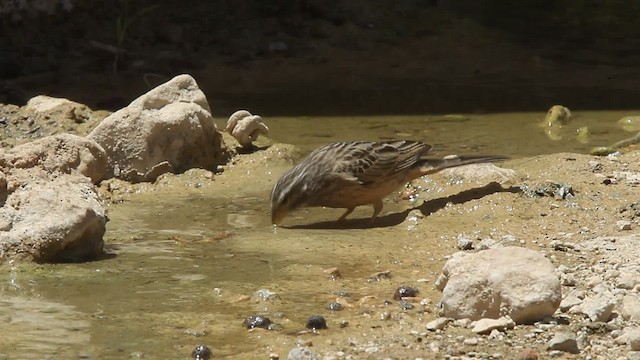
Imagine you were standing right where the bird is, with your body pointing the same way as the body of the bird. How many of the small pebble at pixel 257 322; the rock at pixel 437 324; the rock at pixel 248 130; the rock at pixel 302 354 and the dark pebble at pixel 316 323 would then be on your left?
4

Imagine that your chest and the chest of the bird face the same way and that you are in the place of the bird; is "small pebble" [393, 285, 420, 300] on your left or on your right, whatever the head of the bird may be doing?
on your left

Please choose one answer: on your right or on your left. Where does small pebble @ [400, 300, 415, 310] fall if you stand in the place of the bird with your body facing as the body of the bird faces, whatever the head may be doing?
on your left

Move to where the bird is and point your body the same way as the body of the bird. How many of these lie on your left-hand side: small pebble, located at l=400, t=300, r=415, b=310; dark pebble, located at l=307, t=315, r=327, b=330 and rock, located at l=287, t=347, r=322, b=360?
3

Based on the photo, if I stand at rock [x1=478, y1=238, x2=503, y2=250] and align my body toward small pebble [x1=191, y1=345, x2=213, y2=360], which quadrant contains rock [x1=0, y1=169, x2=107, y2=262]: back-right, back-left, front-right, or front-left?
front-right

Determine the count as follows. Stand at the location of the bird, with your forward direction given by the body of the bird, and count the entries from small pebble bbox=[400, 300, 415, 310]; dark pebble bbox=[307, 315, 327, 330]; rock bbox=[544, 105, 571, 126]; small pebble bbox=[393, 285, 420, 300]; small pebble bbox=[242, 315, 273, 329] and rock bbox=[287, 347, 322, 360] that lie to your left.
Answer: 5

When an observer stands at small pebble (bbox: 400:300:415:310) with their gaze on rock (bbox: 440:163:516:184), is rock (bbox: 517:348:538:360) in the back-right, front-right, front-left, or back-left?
back-right

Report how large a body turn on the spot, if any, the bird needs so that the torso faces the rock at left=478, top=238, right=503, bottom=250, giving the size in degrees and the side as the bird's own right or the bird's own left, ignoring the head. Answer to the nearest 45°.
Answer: approximately 135° to the bird's own left

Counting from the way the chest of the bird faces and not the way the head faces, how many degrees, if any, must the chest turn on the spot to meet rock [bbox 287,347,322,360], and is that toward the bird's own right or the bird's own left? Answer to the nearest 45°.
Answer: approximately 90° to the bird's own left

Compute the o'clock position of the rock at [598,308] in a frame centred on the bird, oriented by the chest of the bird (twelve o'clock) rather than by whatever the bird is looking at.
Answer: The rock is roughly at 8 o'clock from the bird.

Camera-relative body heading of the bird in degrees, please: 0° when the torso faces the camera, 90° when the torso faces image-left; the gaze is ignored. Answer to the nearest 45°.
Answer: approximately 90°

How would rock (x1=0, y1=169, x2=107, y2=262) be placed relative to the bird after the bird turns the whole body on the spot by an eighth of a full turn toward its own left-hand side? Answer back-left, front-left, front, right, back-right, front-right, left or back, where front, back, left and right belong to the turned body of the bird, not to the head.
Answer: front

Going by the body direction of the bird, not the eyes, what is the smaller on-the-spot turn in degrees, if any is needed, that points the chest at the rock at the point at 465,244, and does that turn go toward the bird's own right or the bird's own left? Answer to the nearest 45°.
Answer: approximately 135° to the bird's own left

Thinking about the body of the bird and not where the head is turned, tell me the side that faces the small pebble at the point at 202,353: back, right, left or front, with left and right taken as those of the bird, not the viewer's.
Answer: left

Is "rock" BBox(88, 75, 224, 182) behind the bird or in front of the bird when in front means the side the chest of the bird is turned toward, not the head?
in front

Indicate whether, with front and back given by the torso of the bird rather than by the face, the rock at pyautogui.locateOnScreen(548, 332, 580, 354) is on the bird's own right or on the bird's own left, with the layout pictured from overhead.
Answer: on the bird's own left

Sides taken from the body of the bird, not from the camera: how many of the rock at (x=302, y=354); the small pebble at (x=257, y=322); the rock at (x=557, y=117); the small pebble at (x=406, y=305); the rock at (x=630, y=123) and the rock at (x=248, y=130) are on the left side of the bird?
3

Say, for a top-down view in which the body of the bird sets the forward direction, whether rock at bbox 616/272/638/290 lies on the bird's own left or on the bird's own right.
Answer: on the bird's own left

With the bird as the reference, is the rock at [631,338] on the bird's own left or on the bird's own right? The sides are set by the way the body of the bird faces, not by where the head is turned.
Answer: on the bird's own left

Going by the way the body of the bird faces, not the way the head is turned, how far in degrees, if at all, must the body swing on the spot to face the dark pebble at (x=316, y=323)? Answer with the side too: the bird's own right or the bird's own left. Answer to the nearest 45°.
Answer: approximately 90° to the bird's own left
